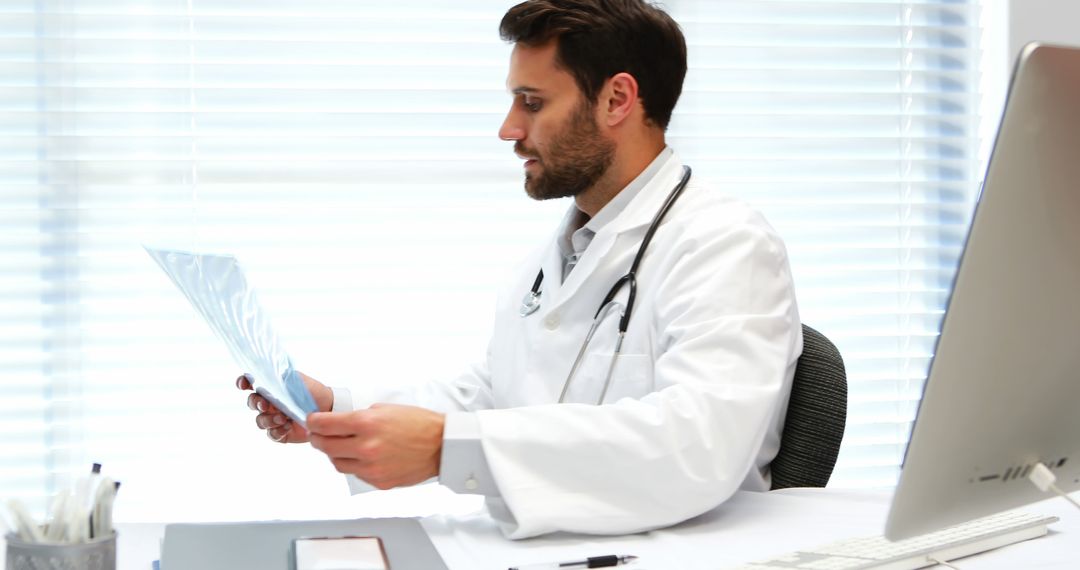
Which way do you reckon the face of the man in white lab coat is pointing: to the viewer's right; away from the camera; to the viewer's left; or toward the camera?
to the viewer's left

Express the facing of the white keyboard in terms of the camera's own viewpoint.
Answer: facing away from the viewer and to the left of the viewer

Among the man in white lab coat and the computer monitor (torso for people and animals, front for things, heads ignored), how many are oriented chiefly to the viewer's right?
0

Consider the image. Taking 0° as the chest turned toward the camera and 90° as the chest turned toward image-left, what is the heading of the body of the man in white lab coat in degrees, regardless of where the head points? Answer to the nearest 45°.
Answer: approximately 45°

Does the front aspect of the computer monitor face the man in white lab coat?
yes

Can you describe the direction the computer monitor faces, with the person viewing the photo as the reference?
facing away from the viewer and to the left of the viewer

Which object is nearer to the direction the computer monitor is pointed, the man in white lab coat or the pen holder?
the man in white lab coat

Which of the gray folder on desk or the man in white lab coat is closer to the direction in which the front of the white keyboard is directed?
the man in white lab coat
